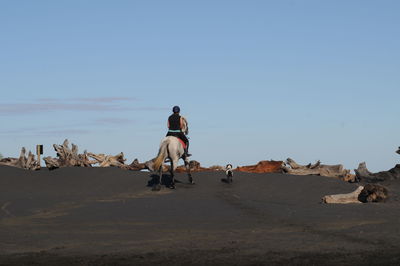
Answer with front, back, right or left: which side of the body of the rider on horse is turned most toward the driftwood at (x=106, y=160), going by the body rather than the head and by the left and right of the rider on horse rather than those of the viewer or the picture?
left

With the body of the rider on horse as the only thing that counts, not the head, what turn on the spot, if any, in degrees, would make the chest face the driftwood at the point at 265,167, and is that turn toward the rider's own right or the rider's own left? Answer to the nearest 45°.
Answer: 0° — they already face it

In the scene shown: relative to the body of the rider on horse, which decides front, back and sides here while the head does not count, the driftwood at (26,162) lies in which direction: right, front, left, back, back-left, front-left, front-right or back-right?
left

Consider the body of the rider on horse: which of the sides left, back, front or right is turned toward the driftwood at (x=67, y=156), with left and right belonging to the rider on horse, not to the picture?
left

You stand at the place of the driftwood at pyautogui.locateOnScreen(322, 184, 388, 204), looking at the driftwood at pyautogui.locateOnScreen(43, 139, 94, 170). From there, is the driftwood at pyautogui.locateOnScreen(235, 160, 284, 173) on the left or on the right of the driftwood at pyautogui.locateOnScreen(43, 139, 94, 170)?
right

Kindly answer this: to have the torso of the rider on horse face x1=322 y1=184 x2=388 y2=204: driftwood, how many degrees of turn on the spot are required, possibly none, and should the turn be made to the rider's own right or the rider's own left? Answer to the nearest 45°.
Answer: approximately 90° to the rider's own right

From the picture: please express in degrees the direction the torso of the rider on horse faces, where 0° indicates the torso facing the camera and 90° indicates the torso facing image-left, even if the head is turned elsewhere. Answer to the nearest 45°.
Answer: approximately 225°

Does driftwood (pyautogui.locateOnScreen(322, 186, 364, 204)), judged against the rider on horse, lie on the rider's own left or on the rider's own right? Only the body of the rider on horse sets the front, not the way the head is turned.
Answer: on the rider's own right
